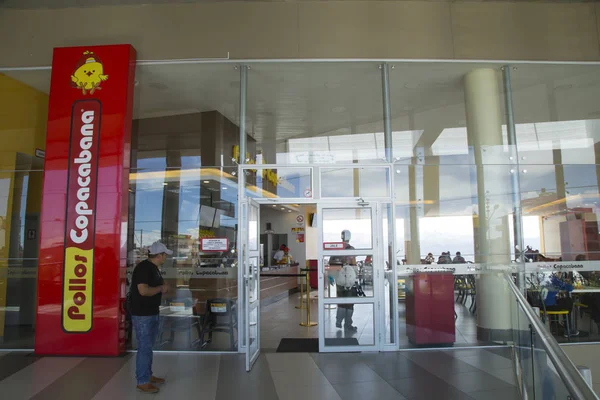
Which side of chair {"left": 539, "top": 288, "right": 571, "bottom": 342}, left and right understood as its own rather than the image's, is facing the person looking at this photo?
right

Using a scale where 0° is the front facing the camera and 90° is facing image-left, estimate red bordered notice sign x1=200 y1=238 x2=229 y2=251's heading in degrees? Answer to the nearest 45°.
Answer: approximately 0°

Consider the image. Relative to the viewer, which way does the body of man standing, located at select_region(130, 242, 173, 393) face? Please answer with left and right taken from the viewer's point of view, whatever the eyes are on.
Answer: facing to the right of the viewer

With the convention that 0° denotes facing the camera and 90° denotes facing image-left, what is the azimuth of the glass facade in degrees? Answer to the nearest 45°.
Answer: approximately 0°

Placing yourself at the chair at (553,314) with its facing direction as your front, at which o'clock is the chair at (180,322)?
the chair at (180,322) is roughly at 5 o'clock from the chair at (553,314).

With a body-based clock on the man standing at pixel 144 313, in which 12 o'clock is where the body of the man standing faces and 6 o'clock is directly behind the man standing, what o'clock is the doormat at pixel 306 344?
The doormat is roughly at 11 o'clock from the man standing.

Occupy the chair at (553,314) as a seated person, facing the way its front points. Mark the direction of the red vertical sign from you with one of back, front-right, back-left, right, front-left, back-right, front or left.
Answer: back-right
